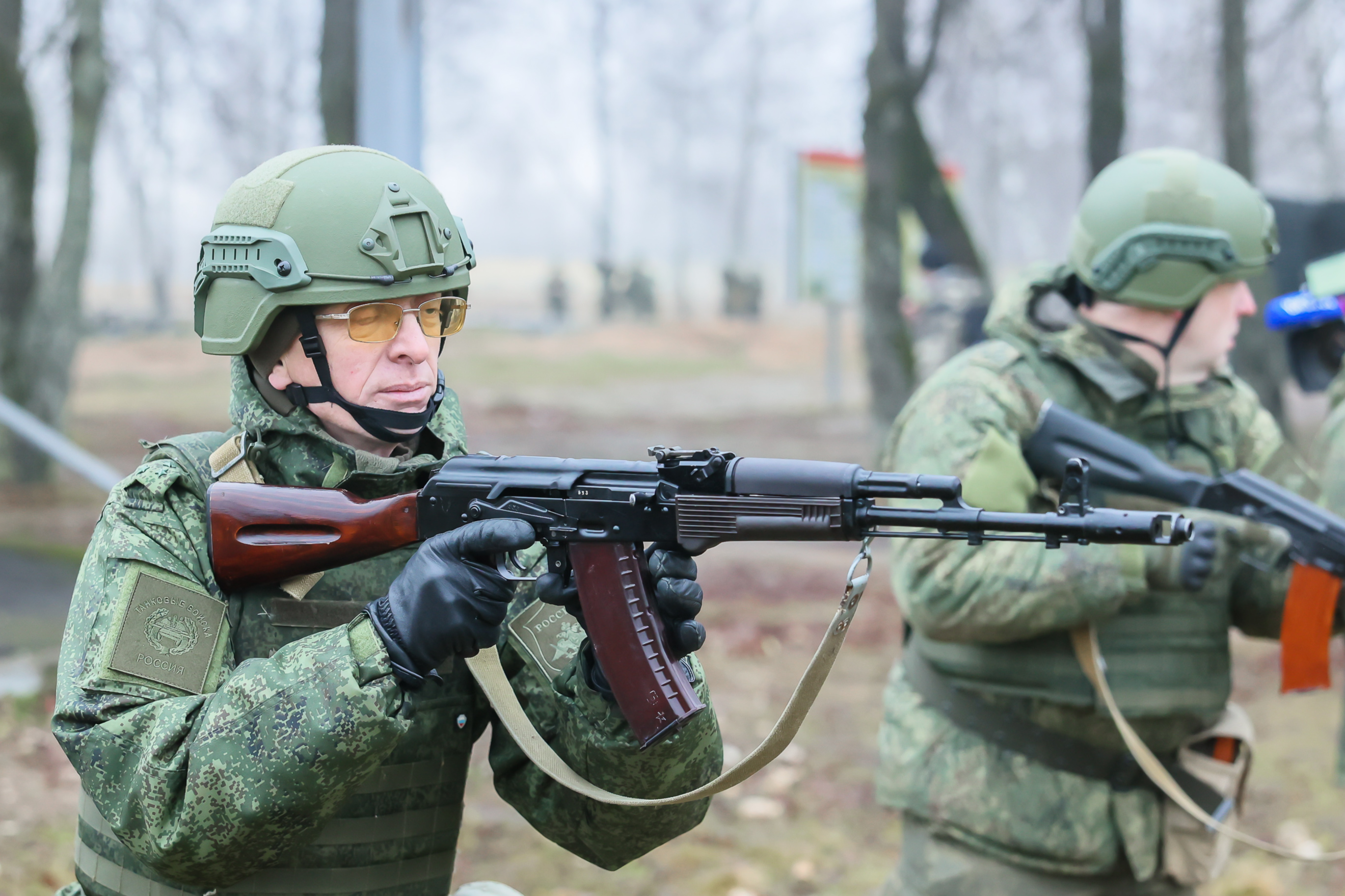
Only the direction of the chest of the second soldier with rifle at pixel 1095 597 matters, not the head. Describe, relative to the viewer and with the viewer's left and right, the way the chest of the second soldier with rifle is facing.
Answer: facing the viewer and to the right of the viewer

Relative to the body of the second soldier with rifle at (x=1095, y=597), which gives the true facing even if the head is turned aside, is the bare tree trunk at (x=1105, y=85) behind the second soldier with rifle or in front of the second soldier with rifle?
behind

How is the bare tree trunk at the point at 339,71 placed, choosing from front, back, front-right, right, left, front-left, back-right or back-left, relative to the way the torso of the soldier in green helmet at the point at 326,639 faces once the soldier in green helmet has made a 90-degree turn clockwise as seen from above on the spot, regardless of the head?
back-right

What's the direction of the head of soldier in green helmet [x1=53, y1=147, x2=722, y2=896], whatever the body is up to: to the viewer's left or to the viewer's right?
to the viewer's right

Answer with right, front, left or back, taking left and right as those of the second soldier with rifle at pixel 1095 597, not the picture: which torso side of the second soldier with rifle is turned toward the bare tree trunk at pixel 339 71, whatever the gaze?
back

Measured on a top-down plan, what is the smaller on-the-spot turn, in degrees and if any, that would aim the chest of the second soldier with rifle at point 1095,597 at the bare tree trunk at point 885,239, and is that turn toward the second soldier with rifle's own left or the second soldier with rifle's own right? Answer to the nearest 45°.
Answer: approximately 135° to the second soldier with rifle's own left

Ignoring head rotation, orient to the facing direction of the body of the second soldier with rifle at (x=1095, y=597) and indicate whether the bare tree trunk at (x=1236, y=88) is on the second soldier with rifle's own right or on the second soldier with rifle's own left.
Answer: on the second soldier with rifle's own left

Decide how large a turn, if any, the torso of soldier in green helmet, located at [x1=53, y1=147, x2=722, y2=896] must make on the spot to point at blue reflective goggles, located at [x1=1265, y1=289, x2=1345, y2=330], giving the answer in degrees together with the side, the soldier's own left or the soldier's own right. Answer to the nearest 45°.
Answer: approximately 90° to the soldier's own left

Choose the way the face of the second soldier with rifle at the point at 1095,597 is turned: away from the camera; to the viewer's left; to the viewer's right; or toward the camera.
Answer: to the viewer's right

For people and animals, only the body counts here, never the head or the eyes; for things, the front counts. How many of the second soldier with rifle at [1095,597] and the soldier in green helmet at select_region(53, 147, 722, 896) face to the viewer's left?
0

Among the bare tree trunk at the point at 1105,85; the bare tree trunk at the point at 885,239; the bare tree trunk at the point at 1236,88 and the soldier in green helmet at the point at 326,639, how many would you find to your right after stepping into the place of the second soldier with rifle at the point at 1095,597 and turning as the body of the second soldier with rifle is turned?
1

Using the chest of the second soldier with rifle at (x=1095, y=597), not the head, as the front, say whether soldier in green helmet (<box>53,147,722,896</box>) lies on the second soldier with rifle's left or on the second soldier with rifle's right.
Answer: on the second soldier with rifle's right
